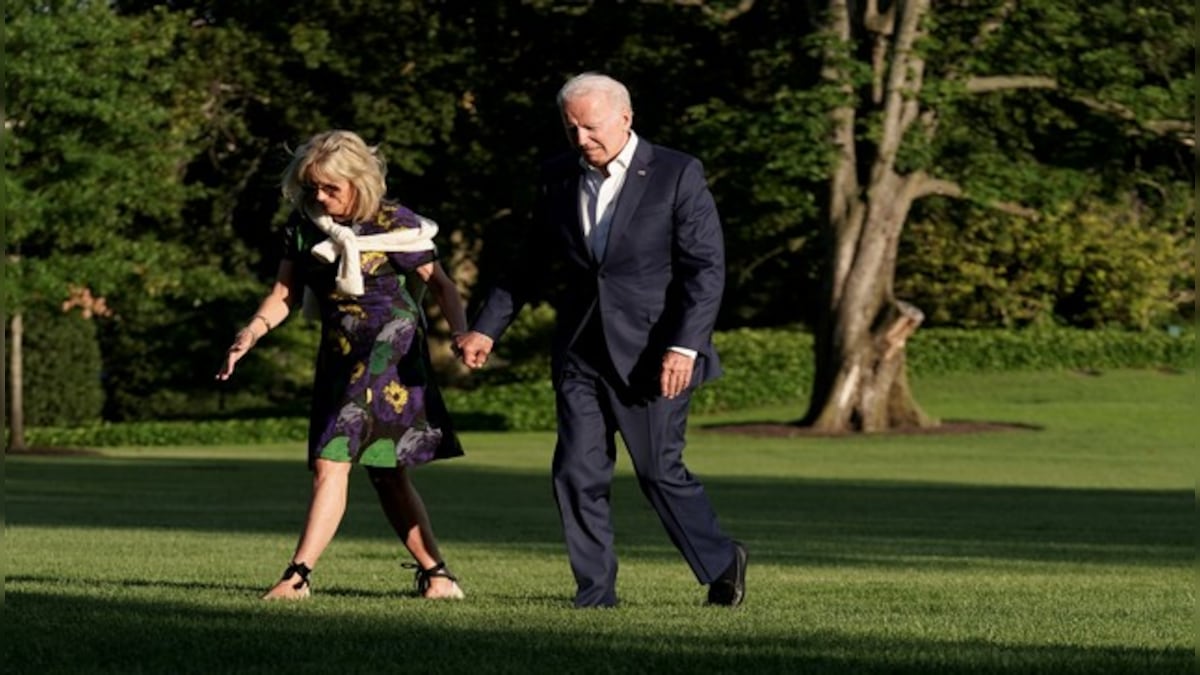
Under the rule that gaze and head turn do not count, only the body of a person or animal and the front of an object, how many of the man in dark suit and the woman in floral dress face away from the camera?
0

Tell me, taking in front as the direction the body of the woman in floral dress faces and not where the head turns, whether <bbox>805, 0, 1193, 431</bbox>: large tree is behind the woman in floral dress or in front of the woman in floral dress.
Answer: behind

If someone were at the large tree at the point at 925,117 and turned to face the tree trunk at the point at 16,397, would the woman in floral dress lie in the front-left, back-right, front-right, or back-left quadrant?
front-left

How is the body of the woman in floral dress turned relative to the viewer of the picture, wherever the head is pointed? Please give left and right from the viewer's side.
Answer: facing the viewer and to the left of the viewer

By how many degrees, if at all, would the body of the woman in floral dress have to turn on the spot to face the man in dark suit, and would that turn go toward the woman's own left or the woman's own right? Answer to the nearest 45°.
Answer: approximately 90° to the woman's own left

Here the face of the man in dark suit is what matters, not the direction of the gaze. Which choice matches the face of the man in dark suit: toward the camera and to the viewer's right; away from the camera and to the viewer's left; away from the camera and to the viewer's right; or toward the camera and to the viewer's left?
toward the camera and to the viewer's left

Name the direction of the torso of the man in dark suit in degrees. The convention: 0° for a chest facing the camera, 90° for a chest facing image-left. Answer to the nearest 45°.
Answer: approximately 45°
